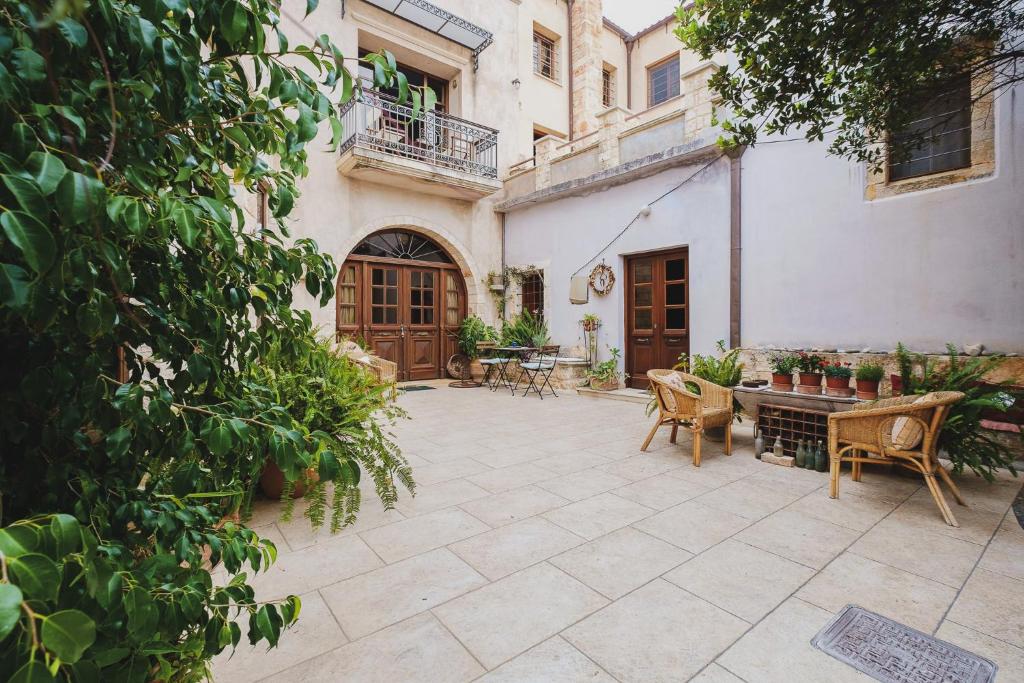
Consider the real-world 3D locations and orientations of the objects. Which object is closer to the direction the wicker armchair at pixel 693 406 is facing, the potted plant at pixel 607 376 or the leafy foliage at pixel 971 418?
the leafy foliage

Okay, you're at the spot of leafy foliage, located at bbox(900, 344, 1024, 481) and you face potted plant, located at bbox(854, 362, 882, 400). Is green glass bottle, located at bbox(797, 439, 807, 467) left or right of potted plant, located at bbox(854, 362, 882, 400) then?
left

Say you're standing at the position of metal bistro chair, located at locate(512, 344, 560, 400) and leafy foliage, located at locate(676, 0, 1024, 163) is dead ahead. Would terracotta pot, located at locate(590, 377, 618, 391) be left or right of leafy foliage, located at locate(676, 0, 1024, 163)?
left

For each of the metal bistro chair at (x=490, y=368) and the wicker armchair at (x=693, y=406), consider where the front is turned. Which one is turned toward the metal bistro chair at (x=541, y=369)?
the metal bistro chair at (x=490, y=368)

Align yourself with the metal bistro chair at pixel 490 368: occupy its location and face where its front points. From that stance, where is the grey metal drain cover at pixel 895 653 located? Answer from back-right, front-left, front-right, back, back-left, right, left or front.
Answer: front-right

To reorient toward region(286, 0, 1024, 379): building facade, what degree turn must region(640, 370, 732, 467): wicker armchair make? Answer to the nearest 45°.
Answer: approximately 135° to its left

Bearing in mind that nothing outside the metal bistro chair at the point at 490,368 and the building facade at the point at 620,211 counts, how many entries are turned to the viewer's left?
0

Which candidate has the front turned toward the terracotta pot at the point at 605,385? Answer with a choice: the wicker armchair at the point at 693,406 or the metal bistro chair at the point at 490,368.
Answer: the metal bistro chair

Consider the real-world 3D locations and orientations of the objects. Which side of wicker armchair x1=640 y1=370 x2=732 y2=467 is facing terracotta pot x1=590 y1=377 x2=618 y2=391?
back
